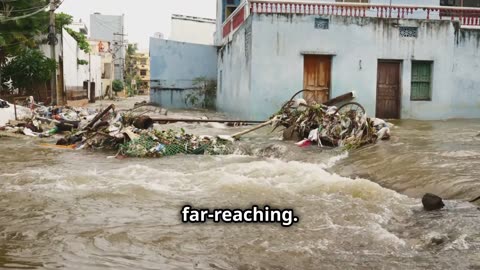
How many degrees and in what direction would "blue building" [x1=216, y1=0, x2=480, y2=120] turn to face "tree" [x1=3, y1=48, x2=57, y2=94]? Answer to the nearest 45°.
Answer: approximately 90° to its right

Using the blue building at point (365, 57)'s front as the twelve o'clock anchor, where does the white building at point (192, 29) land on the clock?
The white building is roughly at 5 o'clock from the blue building.

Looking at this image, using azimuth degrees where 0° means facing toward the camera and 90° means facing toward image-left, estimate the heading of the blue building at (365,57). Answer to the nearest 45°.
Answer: approximately 0°

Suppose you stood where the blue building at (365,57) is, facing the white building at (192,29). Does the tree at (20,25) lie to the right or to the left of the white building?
left

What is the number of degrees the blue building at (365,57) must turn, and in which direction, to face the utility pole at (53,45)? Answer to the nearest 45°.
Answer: approximately 90° to its right

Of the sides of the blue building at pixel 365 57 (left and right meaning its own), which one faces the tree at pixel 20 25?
right

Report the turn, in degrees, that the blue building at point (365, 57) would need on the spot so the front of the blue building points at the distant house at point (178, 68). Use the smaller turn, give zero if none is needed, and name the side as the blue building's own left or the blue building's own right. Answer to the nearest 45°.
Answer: approximately 135° to the blue building's own right
